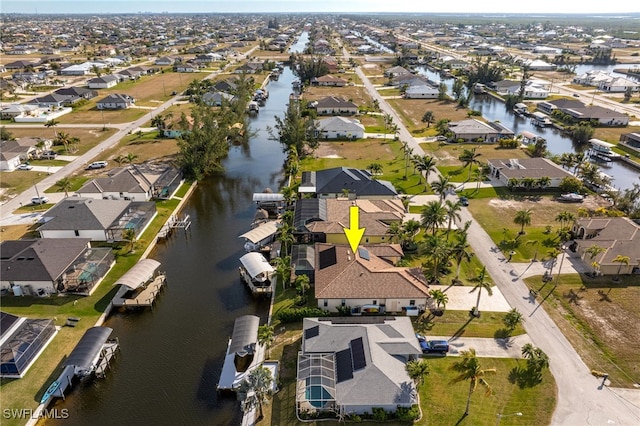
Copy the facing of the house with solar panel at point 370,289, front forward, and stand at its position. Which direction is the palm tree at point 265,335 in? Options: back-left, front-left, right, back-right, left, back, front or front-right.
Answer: back-right

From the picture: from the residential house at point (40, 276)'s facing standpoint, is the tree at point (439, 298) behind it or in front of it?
behind

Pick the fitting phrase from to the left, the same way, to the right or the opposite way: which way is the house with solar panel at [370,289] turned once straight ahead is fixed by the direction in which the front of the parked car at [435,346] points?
the opposite way

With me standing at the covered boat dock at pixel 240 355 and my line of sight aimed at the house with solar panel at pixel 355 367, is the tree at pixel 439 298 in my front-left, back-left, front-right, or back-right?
front-left

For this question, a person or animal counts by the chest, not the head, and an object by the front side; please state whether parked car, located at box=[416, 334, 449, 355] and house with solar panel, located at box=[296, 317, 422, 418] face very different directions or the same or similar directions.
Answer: very different directions

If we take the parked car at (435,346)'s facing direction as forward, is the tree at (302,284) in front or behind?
in front

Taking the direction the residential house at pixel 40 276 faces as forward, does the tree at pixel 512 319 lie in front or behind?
behind

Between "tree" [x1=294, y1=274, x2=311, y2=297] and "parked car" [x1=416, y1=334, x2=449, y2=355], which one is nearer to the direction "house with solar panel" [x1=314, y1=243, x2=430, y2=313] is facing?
the parked car

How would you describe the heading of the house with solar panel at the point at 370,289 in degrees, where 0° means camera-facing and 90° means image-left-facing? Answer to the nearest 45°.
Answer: approximately 270°

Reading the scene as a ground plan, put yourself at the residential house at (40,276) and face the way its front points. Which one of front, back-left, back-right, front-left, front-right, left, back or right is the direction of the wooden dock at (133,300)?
back-left

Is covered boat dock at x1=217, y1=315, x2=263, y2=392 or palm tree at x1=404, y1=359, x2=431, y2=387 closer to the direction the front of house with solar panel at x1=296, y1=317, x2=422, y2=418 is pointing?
the palm tree

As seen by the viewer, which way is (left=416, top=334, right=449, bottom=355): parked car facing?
to the viewer's left

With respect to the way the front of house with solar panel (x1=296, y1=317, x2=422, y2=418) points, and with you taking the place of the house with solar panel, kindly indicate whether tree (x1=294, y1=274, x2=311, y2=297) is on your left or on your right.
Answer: on your left

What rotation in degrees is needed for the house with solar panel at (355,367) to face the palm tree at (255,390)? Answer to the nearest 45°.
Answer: approximately 135° to its right

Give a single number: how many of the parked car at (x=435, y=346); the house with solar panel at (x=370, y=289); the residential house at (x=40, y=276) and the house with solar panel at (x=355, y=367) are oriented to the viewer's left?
2

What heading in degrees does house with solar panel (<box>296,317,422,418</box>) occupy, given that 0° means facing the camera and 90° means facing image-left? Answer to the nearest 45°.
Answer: approximately 270°

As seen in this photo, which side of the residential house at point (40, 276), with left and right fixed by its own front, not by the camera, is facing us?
left

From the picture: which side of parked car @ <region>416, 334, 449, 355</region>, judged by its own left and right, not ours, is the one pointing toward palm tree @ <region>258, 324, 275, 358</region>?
front

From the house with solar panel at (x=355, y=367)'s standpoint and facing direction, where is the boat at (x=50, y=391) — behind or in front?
behind

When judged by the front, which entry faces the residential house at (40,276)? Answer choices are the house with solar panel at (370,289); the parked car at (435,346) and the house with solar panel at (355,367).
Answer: the parked car
